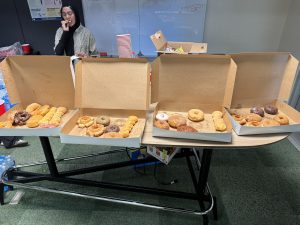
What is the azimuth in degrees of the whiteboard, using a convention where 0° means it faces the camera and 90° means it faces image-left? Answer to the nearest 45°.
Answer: approximately 0°

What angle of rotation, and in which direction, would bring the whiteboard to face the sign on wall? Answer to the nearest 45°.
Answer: approximately 90° to its right

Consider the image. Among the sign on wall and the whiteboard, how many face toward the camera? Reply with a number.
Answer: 2

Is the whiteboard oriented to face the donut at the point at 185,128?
yes

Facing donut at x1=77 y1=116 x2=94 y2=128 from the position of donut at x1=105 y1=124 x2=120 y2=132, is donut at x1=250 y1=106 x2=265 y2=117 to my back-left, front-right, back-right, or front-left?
back-right
